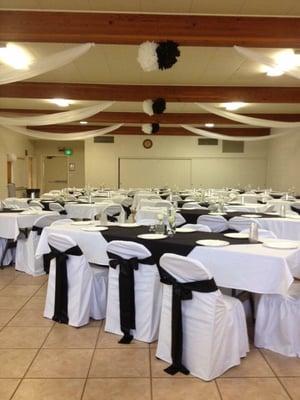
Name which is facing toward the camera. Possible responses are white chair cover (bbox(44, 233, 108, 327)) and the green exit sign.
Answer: the green exit sign

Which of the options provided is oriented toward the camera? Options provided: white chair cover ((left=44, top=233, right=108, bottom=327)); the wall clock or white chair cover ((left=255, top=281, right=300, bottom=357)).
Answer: the wall clock

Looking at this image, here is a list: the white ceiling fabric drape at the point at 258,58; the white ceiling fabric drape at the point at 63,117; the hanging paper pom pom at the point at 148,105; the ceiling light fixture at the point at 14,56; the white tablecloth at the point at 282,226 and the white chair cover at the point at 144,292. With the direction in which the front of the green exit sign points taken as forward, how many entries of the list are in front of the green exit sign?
6

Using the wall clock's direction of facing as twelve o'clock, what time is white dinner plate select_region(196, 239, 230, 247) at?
The white dinner plate is roughly at 12 o'clock from the wall clock.

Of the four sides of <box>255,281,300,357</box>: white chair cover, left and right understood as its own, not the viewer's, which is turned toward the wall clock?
front

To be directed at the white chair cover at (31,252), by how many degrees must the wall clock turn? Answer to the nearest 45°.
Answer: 0° — it already faces it

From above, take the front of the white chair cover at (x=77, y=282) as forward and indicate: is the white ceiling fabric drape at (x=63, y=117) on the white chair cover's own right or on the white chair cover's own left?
on the white chair cover's own left

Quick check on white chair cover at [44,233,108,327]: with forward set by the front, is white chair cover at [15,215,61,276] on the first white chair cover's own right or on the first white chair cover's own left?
on the first white chair cover's own left

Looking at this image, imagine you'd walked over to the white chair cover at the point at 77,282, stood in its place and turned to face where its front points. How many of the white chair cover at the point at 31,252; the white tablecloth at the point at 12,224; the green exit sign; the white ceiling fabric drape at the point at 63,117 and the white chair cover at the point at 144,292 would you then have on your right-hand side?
1

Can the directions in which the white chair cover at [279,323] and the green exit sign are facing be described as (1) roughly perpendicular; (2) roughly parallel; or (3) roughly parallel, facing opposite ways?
roughly parallel, facing opposite ways

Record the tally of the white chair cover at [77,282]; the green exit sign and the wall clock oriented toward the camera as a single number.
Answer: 2

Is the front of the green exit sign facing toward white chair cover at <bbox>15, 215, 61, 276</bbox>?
yes

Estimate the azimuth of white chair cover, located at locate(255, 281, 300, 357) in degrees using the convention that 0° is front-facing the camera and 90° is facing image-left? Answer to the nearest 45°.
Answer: approximately 135°

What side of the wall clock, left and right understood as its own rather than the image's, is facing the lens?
front

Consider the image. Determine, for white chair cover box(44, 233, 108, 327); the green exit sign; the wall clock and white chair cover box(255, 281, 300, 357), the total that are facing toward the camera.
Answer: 2

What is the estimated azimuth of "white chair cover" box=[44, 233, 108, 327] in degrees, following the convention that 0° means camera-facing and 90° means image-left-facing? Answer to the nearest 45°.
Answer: approximately 225°

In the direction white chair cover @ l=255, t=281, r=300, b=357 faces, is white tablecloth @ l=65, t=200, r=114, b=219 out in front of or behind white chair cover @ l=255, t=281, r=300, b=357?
in front

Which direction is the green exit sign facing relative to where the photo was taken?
toward the camera

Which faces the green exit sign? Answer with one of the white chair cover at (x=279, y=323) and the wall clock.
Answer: the white chair cover
